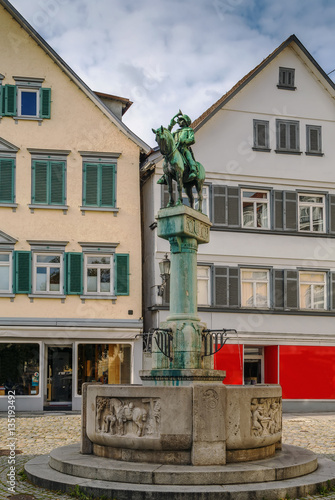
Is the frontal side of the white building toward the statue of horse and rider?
yes

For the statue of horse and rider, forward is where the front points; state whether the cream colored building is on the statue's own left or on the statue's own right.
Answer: on the statue's own right

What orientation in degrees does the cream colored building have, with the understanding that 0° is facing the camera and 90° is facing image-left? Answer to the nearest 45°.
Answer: approximately 0°

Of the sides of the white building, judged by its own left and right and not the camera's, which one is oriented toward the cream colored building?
right

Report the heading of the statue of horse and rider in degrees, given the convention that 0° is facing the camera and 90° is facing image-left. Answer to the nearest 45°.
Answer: approximately 45°

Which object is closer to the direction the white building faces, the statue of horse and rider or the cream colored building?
the statue of horse and rider

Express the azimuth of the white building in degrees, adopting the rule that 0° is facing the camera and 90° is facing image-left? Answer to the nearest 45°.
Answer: approximately 0°

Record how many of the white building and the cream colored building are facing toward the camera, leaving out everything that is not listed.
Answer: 2
